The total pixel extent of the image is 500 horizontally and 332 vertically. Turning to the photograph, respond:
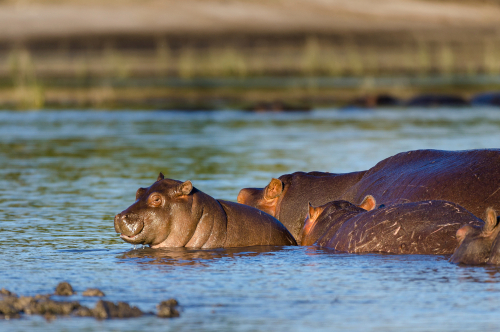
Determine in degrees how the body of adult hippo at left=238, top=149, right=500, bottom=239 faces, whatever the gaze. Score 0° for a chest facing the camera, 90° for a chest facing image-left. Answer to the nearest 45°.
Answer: approximately 90°

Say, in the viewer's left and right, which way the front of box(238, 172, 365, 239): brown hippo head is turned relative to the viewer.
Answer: facing to the left of the viewer

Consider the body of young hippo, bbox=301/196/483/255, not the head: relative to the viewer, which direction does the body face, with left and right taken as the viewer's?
facing to the left of the viewer

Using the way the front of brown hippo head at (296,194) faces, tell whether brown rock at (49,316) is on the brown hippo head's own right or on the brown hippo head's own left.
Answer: on the brown hippo head's own left

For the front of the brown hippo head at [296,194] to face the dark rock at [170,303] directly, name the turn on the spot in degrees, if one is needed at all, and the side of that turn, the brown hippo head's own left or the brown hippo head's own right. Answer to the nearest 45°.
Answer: approximately 90° to the brown hippo head's own left

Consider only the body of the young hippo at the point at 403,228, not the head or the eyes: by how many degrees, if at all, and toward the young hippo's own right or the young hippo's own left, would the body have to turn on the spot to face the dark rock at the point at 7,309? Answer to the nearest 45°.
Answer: approximately 45° to the young hippo's own left

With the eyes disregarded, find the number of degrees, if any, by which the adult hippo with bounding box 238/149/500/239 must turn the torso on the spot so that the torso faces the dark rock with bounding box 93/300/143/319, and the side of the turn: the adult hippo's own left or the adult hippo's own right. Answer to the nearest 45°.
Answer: approximately 45° to the adult hippo's own left

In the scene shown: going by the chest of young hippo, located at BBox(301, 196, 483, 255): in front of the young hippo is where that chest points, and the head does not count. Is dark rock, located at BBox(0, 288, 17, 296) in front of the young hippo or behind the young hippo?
in front

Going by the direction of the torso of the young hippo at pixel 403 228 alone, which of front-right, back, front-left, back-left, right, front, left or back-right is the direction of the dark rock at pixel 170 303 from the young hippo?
front-left

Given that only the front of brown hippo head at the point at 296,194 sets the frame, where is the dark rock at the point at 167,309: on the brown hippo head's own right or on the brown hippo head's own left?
on the brown hippo head's own left
